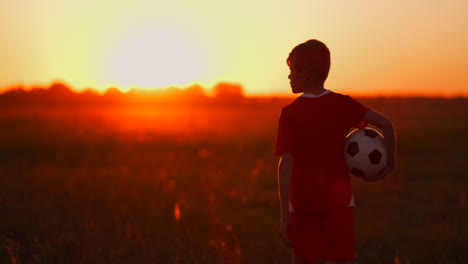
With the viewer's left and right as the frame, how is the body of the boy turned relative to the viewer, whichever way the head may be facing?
facing away from the viewer and to the left of the viewer

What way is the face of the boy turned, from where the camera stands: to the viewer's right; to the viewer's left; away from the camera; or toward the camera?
to the viewer's left
